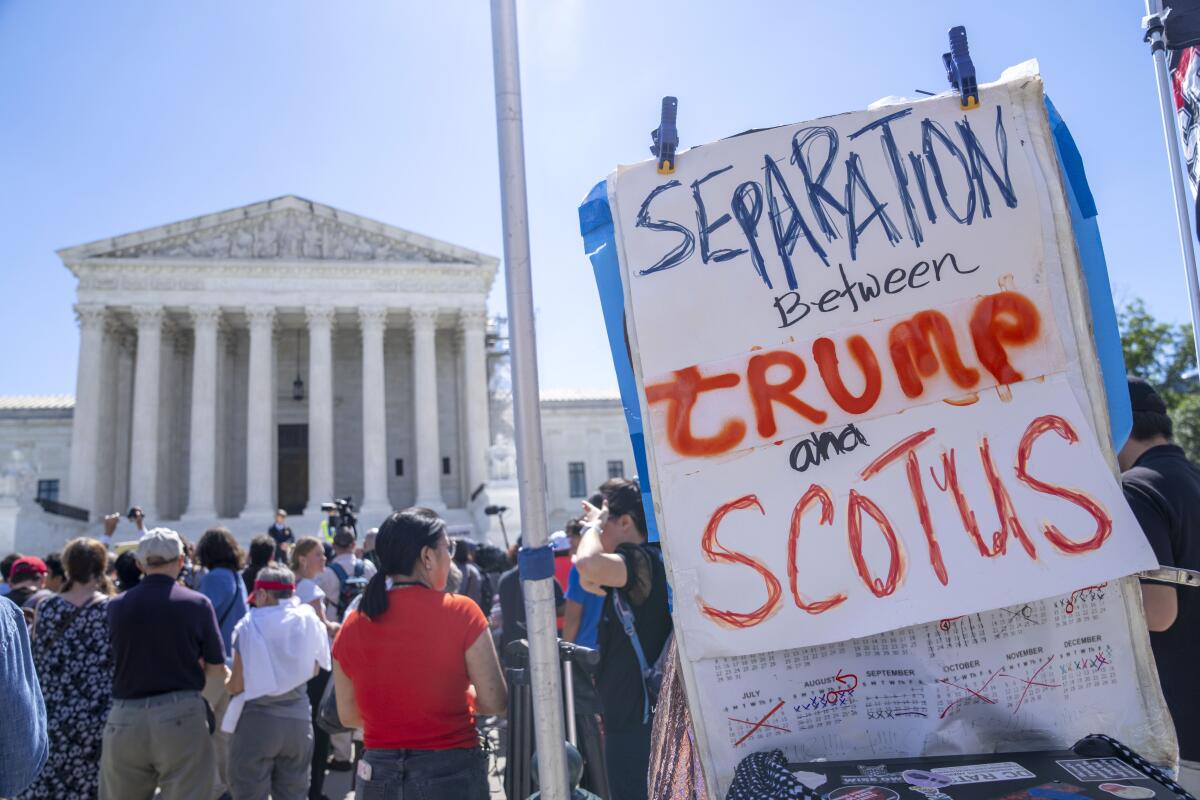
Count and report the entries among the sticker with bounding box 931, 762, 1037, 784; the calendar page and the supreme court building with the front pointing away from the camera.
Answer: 0

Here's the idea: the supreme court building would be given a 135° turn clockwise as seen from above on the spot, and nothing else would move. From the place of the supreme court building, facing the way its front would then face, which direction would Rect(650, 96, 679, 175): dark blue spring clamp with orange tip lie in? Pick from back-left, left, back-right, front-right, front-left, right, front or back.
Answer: back-left

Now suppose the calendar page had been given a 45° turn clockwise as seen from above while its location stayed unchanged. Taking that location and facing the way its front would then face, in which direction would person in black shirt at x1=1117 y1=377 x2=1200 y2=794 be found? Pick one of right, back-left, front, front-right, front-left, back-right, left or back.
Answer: back

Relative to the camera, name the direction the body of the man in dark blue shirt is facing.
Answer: away from the camera

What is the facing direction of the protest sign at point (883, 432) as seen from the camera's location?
facing the viewer

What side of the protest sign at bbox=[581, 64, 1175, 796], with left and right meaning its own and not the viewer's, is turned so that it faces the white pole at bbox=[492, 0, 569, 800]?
right

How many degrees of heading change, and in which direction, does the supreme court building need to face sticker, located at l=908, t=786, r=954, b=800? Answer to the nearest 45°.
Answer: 0° — it already faces it

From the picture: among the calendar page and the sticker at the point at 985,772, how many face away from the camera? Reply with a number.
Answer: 0

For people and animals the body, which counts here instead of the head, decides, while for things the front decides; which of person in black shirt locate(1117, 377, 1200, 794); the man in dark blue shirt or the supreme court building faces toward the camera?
the supreme court building

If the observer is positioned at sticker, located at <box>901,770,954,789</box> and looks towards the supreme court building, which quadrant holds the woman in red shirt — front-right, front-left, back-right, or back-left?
front-left

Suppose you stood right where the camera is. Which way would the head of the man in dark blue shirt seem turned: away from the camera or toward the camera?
away from the camera

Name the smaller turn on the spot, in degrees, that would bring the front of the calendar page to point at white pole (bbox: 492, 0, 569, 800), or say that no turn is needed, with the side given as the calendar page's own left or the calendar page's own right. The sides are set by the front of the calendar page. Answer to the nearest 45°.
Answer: approximately 90° to the calendar page's own right

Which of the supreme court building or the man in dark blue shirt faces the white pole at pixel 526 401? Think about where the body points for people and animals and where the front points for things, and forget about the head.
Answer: the supreme court building

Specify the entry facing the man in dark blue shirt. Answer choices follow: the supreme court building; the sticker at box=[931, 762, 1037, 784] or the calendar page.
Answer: the supreme court building

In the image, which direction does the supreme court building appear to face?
toward the camera

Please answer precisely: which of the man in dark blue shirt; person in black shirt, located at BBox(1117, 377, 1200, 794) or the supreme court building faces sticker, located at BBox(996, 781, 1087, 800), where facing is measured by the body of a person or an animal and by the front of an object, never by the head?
the supreme court building
